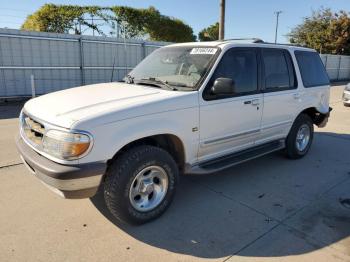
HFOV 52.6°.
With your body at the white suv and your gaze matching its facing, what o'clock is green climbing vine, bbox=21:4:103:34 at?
The green climbing vine is roughly at 4 o'clock from the white suv.

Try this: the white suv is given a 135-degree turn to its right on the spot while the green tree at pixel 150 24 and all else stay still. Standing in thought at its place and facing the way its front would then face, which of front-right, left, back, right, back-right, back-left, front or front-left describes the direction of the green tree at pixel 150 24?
front

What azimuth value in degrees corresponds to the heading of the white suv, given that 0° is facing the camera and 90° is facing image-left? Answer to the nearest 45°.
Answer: approximately 45°

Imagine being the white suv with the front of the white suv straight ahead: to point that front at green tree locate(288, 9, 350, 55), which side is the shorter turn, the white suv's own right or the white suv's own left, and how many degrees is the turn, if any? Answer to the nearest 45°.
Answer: approximately 180°

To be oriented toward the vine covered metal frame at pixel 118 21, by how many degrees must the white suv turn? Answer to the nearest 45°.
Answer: approximately 135° to its right
